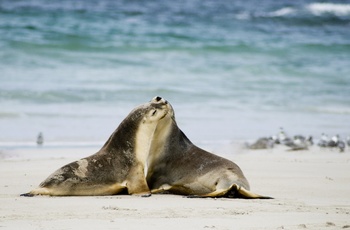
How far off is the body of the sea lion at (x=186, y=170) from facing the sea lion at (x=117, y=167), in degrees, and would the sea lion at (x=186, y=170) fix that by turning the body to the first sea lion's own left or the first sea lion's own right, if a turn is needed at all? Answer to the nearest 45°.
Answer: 0° — it already faces it

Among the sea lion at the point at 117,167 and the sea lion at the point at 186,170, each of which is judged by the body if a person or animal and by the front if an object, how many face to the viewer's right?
1

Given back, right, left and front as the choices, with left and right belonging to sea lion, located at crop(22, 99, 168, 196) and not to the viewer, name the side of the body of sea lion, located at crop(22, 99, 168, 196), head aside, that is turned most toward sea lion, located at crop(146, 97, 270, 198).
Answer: front

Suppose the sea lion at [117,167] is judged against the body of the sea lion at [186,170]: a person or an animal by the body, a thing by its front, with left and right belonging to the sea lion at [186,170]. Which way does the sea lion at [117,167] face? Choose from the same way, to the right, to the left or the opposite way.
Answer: the opposite way

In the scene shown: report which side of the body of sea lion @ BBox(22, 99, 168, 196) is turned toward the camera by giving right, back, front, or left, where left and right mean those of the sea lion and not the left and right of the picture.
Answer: right

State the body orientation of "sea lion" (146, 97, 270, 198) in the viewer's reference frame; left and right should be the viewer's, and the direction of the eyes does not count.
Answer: facing to the left of the viewer
